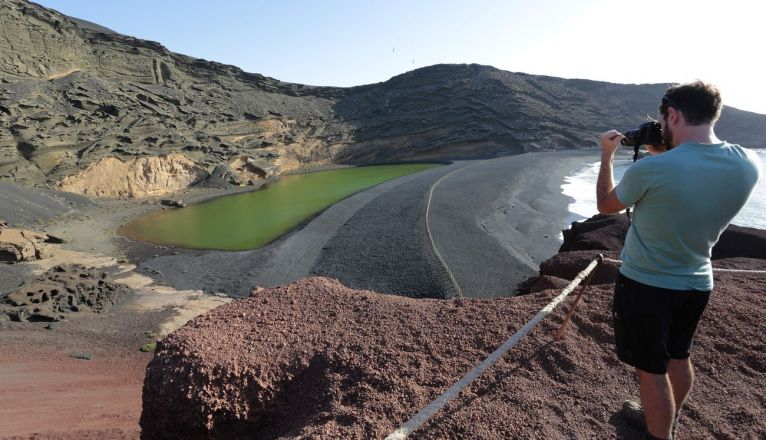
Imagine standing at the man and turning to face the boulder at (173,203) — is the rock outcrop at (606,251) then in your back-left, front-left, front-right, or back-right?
front-right

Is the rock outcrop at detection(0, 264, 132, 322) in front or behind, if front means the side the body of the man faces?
in front

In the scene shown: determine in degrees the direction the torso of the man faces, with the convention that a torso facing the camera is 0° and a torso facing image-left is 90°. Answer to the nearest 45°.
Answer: approximately 135°

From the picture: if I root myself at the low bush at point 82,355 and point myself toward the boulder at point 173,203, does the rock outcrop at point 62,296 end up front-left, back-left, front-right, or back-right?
front-left

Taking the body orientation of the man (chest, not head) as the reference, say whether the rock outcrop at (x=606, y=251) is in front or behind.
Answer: in front

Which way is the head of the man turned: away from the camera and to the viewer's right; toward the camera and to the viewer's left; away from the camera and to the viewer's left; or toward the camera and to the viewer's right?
away from the camera and to the viewer's left

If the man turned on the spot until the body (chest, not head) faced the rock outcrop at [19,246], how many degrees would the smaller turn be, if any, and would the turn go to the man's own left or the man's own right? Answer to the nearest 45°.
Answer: approximately 45° to the man's own left

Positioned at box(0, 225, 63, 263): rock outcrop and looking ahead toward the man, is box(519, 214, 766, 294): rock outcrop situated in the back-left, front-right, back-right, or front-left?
front-left

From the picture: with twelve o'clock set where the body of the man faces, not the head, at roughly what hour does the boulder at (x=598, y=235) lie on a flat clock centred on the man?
The boulder is roughly at 1 o'clock from the man.

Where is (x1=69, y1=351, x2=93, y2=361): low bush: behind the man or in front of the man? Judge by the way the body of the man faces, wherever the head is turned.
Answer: in front
